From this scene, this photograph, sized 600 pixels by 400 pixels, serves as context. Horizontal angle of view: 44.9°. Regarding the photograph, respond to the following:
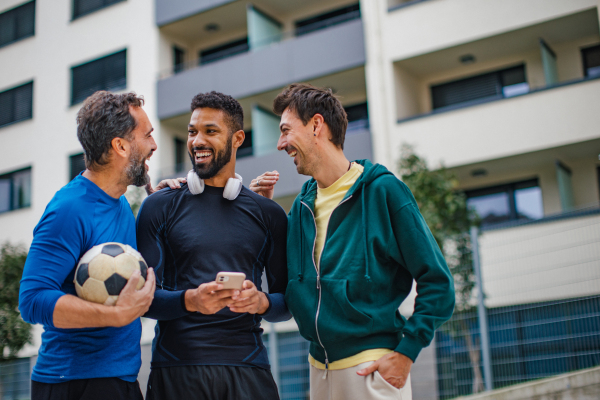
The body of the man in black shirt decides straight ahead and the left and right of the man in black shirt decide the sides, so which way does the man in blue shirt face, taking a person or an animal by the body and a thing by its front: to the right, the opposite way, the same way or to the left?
to the left

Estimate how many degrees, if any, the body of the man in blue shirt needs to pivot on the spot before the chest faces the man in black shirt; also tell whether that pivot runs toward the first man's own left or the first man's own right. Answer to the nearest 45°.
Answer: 0° — they already face them

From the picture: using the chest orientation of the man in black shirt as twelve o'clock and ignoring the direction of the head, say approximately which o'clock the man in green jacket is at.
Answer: The man in green jacket is roughly at 10 o'clock from the man in black shirt.

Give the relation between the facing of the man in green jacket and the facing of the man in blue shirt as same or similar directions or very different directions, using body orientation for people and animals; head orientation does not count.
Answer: very different directions

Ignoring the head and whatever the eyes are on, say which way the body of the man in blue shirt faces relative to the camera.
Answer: to the viewer's right

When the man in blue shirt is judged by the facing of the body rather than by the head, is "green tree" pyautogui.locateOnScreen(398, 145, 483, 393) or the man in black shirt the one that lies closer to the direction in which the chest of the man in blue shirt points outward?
the man in black shirt

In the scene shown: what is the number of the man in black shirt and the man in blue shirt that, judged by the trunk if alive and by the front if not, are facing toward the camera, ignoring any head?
1

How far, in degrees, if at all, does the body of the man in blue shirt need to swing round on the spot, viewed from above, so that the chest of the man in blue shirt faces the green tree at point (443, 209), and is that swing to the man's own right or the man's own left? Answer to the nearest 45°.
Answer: approximately 45° to the man's own left

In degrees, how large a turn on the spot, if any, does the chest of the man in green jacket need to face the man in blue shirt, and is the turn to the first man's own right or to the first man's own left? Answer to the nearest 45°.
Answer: approximately 45° to the first man's own right

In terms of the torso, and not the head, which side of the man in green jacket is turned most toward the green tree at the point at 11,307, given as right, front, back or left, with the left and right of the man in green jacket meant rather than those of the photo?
right

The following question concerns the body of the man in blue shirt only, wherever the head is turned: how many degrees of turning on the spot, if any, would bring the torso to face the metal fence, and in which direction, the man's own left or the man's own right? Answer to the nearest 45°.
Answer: approximately 45° to the man's own left

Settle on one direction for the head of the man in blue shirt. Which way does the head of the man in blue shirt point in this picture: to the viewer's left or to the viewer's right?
to the viewer's right

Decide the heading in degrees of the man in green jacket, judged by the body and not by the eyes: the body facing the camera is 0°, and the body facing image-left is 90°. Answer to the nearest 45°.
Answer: approximately 45°

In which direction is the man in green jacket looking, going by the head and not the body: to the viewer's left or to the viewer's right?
to the viewer's left
